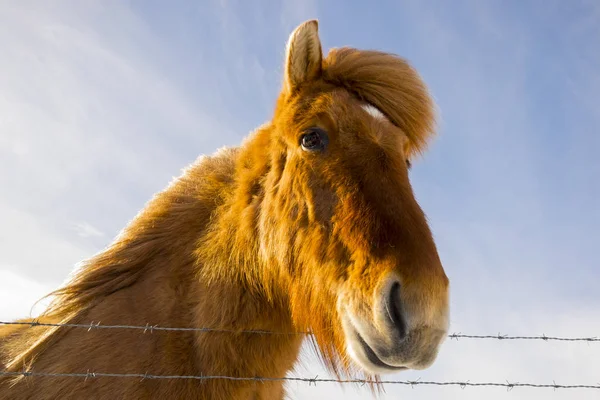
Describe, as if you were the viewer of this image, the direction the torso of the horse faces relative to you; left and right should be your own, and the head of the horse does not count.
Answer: facing the viewer and to the right of the viewer
